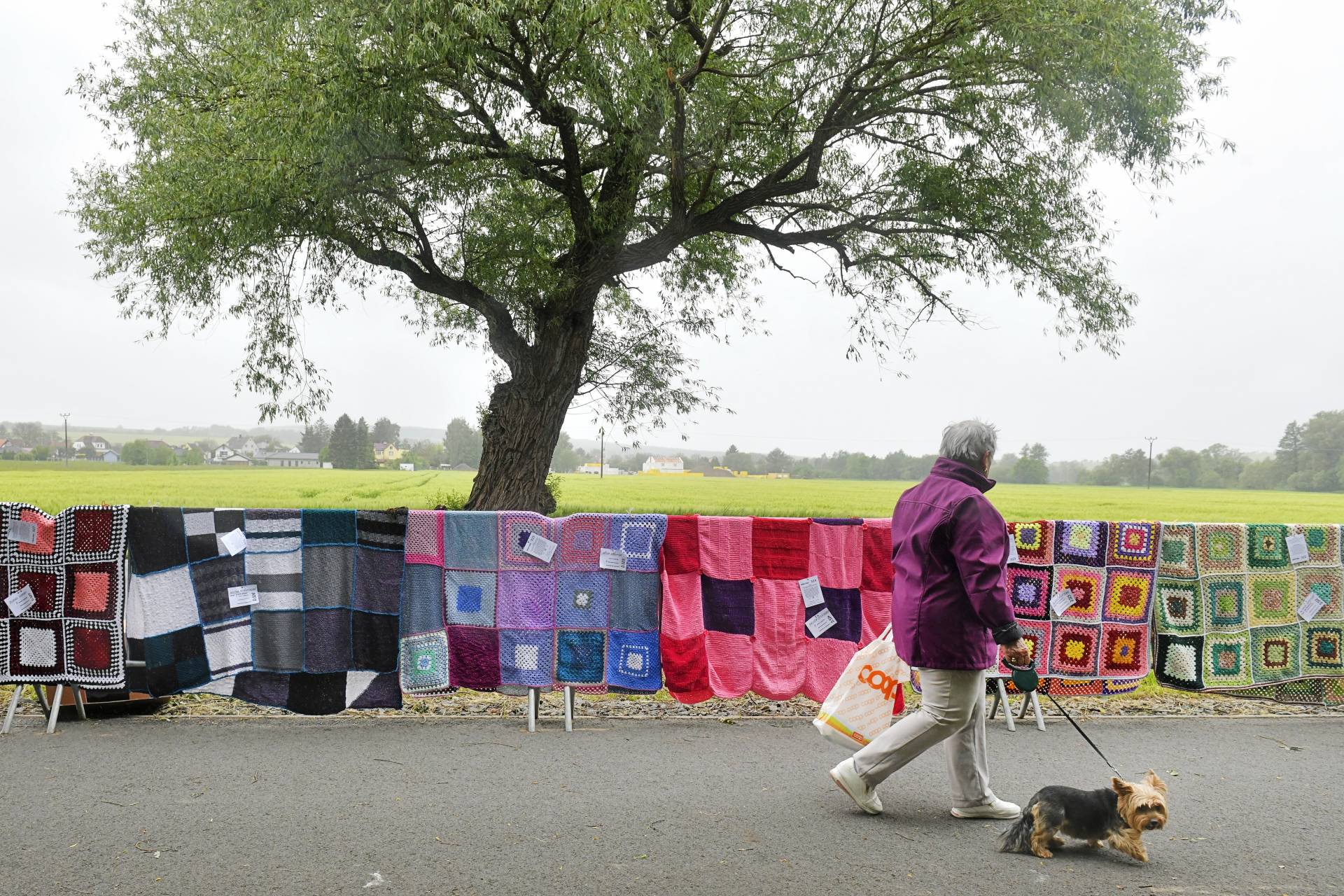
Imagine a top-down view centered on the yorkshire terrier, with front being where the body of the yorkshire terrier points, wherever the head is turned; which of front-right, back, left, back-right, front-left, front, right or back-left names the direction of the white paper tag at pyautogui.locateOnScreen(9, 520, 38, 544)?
back

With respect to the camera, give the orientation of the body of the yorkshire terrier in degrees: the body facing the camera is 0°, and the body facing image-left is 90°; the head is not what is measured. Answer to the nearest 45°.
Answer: approximately 270°

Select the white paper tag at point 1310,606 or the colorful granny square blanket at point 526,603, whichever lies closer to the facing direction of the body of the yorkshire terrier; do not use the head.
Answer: the white paper tag

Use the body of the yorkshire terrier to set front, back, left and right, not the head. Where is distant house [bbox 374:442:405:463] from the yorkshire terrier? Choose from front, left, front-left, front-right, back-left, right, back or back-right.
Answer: back-left

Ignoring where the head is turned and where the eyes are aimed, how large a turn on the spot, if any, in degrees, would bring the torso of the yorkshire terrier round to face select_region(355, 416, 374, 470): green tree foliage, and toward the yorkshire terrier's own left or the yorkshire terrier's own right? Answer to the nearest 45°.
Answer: approximately 135° to the yorkshire terrier's own left

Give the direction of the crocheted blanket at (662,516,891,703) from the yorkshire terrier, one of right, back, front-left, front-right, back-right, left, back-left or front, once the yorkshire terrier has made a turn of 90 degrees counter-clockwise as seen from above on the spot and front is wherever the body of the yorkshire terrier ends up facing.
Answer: front-left

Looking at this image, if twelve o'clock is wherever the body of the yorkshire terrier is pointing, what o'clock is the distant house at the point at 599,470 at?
The distant house is roughly at 8 o'clock from the yorkshire terrier.

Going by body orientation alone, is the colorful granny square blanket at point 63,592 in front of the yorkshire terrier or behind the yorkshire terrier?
behind

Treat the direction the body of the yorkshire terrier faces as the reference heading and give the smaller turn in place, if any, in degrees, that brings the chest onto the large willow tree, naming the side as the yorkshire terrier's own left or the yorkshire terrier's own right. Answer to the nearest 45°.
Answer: approximately 135° to the yorkshire terrier's own left

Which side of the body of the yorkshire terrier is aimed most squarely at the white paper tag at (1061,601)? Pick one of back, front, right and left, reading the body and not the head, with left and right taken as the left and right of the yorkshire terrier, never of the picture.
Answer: left

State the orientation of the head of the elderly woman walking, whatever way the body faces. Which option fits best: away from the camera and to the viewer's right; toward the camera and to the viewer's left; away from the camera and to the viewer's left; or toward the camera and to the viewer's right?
away from the camera and to the viewer's right
